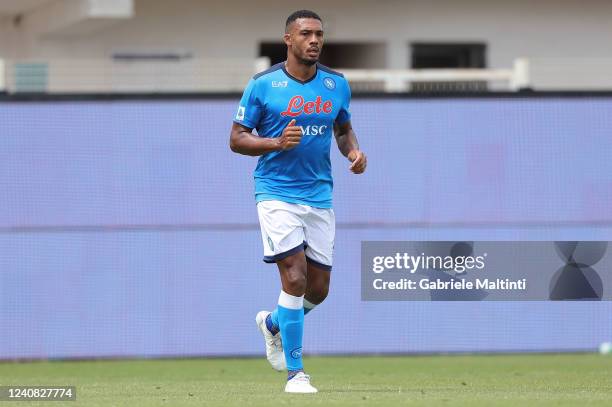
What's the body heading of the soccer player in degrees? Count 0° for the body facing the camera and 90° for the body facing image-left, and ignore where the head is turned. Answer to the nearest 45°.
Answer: approximately 315°

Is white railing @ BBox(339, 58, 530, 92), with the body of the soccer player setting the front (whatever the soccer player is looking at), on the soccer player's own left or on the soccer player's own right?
on the soccer player's own left
